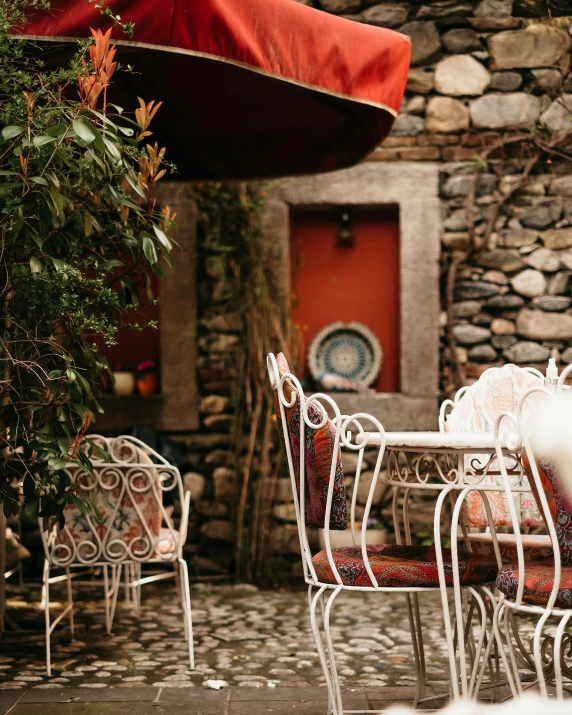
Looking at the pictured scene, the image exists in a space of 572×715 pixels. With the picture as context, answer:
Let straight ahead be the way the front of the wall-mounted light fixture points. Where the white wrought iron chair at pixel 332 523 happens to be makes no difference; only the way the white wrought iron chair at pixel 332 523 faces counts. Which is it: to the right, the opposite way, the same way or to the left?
to the left

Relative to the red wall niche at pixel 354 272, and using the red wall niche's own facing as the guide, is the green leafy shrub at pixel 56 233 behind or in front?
in front

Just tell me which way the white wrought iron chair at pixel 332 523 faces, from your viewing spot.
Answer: facing to the right of the viewer

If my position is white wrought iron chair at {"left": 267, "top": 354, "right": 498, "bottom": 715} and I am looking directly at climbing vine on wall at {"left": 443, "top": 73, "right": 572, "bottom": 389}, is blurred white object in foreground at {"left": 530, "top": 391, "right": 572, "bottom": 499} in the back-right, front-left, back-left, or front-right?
back-right

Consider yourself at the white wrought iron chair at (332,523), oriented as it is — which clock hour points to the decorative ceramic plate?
The decorative ceramic plate is roughly at 9 o'clock from the white wrought iron chair.

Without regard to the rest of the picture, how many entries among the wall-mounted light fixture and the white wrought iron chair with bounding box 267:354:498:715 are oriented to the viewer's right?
1

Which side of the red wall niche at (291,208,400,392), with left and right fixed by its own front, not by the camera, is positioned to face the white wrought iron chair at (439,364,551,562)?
front

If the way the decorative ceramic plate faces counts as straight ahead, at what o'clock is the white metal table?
The white metal table is roughly at 12 o'clock from the decorative ceramic plate.

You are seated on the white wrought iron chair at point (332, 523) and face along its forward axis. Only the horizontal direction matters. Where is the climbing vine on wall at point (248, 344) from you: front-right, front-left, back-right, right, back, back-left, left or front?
left

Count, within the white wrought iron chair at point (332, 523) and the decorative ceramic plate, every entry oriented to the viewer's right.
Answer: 1

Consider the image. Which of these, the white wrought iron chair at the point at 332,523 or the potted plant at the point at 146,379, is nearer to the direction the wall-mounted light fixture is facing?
the white wrought iron chair

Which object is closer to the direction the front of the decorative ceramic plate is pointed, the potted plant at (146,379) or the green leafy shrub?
the green leafy shrub

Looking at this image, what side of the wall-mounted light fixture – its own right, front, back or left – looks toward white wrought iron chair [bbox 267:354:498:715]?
front

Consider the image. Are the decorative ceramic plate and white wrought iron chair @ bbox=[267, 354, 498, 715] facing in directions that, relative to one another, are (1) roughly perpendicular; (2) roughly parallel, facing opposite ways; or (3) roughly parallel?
roughly perpendicular

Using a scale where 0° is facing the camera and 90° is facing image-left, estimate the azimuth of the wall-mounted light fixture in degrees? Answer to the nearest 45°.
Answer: approximately 0°
